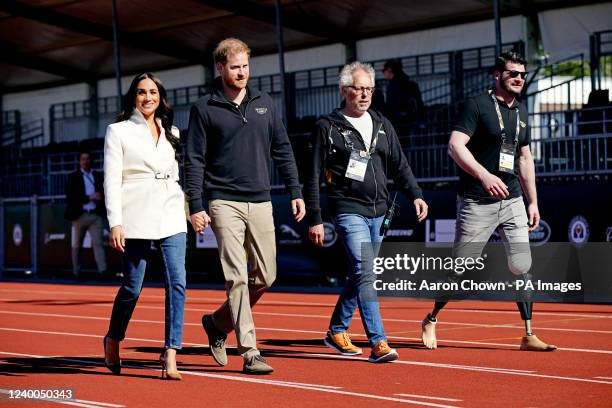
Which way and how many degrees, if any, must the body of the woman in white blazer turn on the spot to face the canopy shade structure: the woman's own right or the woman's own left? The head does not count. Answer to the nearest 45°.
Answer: approximately 135° to the woman's own left

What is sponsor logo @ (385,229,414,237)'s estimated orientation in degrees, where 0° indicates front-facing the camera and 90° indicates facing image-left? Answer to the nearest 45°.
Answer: approximately 0°

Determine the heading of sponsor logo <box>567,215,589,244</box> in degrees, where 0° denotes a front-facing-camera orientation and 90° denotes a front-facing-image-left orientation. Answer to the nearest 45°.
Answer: approximately 0°

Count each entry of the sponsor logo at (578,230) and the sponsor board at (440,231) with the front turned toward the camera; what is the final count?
2

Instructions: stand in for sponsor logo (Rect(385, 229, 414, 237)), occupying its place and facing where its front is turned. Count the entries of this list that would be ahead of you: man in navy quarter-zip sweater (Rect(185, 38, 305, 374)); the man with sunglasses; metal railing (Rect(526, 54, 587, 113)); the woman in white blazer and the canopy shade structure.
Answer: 3

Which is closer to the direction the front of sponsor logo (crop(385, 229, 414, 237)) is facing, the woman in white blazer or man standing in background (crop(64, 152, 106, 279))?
the woman in white blazer

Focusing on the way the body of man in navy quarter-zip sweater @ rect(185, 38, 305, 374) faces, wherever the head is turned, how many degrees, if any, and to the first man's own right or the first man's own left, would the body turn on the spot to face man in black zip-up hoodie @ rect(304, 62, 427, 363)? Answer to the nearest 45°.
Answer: approximately 90° to the first man's own left

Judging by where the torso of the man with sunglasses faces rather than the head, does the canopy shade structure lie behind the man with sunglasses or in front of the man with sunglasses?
behind
